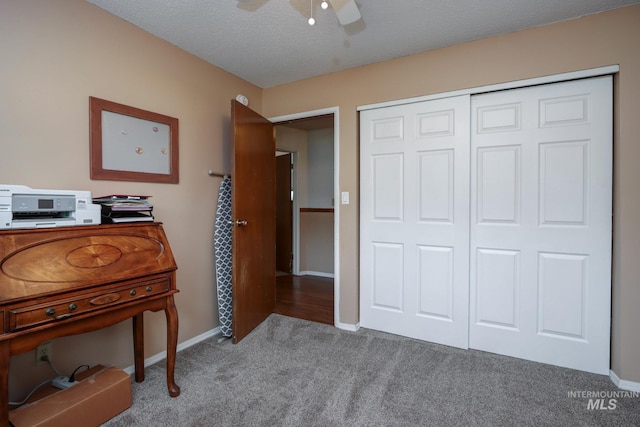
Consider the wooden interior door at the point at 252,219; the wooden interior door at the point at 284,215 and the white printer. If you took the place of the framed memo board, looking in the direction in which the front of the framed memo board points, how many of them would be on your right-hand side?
1

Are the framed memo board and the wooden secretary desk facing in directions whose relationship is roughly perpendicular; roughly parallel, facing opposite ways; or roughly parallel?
roughly parallel

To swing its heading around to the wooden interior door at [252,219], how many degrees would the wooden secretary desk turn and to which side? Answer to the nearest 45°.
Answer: approximately 90° to its left

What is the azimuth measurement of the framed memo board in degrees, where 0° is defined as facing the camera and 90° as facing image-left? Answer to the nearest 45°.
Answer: approximately 315°

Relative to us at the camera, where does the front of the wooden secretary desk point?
facing the viewer and to the right of the viewer

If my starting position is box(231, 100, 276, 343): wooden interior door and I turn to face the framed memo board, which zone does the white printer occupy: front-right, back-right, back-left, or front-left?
front-left

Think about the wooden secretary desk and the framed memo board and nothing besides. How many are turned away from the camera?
0

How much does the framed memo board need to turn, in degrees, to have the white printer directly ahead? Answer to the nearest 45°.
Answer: approximately 90° to its right

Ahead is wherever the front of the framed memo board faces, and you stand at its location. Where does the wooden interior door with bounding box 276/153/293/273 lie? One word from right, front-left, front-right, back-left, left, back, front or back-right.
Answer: left

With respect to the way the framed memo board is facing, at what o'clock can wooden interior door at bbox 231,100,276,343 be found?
The wooden interior door is roughly at 10 o'clock from the framed memo board.
